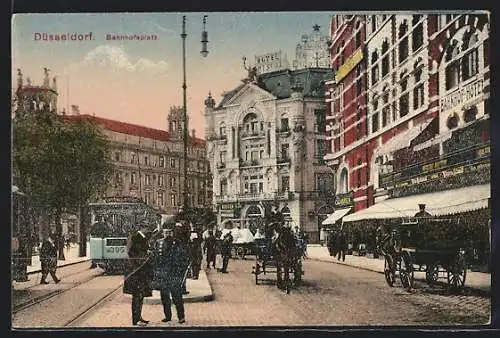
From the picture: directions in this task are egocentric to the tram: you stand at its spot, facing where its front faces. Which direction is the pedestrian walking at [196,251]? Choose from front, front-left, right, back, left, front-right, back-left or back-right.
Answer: back-left

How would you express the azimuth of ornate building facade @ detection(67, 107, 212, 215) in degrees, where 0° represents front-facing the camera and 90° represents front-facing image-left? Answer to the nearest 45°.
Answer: approximately 315°

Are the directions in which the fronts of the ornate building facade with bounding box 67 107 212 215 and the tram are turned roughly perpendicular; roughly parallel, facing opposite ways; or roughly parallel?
roughly perpendicular

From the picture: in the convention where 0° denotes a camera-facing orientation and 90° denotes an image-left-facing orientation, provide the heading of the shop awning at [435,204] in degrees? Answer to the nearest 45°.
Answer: approximately 45°

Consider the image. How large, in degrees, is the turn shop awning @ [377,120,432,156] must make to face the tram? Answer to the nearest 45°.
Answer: approximately 45° to its right

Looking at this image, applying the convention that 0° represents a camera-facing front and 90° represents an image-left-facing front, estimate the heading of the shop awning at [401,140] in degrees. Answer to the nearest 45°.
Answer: approximately 45°

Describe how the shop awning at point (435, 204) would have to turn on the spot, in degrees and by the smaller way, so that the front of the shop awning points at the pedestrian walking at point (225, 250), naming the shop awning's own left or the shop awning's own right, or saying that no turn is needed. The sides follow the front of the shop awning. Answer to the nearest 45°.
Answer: approximately 45° to the shop awning's own right

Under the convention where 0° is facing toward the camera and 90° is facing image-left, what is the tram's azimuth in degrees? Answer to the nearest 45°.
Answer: approximately 45°
